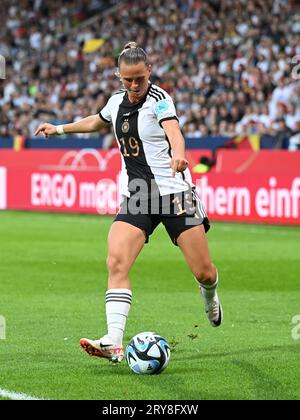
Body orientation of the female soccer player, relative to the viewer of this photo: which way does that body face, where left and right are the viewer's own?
facing the viewer and to the left of the viewer
